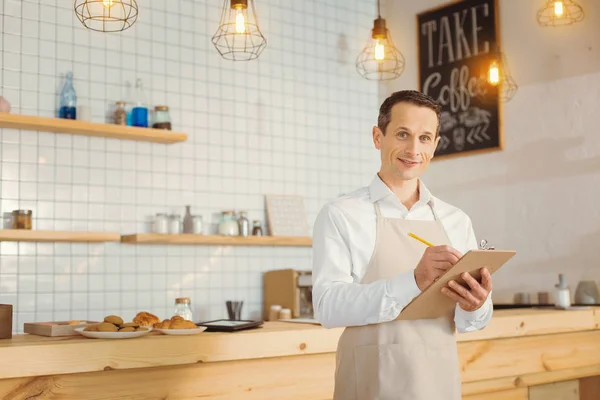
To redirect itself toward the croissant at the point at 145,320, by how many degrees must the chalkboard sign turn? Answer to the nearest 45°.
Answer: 0° — it already faces it

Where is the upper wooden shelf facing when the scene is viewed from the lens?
facing the viewer and to the right of the viewer

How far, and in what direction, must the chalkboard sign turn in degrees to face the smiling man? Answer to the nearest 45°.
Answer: approximately 45° to its left

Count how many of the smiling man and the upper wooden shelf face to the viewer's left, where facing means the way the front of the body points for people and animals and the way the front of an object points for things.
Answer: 0

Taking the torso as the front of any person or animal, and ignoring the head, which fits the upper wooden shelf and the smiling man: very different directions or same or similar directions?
same or similar directions

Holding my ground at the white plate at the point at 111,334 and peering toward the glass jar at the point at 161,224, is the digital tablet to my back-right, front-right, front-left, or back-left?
front-right

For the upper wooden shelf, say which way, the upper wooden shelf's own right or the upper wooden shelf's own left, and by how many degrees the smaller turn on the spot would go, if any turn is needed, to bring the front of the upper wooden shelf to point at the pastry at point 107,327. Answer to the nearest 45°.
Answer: approximately 45° to the upper wooden shelf's own right

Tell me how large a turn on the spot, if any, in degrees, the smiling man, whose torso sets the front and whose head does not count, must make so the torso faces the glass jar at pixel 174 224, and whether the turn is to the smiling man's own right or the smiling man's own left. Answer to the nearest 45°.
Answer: approximately 180°

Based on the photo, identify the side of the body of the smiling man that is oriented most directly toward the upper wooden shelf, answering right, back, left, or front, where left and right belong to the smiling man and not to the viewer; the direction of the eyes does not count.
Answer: back

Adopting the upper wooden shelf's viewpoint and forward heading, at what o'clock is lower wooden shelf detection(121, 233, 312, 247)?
The lower wooden shelf is roughly at 10 o'clock from the upper wooden shelf.

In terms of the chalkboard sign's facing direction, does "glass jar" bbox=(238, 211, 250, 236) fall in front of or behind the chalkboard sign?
in front

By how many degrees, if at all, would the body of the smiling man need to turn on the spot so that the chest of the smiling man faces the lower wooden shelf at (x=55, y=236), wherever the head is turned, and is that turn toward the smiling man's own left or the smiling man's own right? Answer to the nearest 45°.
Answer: approximately 180°

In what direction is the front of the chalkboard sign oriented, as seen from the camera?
facing the viewer and to the left of the viewer

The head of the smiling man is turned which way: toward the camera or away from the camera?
toward the camera

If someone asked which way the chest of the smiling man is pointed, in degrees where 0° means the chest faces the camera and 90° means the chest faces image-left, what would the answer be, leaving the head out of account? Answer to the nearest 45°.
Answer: approximately 315°
